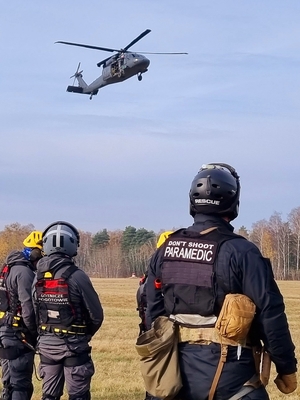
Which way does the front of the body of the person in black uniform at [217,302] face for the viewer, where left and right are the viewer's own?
facing away from the viewer and to the right of the viewer

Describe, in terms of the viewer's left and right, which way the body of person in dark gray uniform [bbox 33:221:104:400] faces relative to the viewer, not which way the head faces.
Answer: facing away from the viewer and to the right of the viewer

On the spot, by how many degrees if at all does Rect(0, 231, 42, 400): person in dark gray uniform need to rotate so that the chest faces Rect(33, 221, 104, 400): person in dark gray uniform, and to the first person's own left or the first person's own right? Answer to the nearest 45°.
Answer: approximately 135° to the first person's own right

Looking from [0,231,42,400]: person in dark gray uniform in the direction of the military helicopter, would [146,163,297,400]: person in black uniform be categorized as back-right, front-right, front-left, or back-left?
back-right

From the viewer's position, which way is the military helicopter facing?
facing the viewer and to the right of the viewer

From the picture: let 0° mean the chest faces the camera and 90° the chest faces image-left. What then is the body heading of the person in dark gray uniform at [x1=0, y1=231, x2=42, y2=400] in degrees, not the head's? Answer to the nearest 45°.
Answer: approximately 225°

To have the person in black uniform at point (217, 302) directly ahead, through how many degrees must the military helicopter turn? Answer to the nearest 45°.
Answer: approximately 45° to its right

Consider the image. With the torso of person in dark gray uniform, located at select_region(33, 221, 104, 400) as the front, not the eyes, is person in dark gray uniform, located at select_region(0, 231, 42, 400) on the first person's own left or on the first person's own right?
on the first person's own left

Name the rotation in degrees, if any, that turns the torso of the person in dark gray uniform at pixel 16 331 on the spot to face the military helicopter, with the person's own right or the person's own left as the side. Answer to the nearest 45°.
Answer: approximately 45° to the person's own left

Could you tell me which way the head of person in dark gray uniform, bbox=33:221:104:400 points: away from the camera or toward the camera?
away from the camera

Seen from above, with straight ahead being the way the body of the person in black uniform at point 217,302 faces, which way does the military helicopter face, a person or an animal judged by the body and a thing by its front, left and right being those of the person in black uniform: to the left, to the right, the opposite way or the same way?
to the right

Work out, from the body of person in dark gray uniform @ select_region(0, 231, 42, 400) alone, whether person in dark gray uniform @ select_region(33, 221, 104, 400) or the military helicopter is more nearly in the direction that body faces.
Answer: the military helicopter

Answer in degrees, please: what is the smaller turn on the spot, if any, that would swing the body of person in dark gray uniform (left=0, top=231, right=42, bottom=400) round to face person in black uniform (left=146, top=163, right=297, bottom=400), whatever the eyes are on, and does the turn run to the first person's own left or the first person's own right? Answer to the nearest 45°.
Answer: approximately 135° to the first person's own right

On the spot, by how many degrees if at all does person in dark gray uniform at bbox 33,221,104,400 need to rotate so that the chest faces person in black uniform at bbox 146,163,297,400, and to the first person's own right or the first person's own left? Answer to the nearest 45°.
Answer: approximately 135° to the first person's own right

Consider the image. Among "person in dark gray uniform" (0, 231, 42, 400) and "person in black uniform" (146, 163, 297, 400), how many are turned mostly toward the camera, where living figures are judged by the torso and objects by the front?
0
